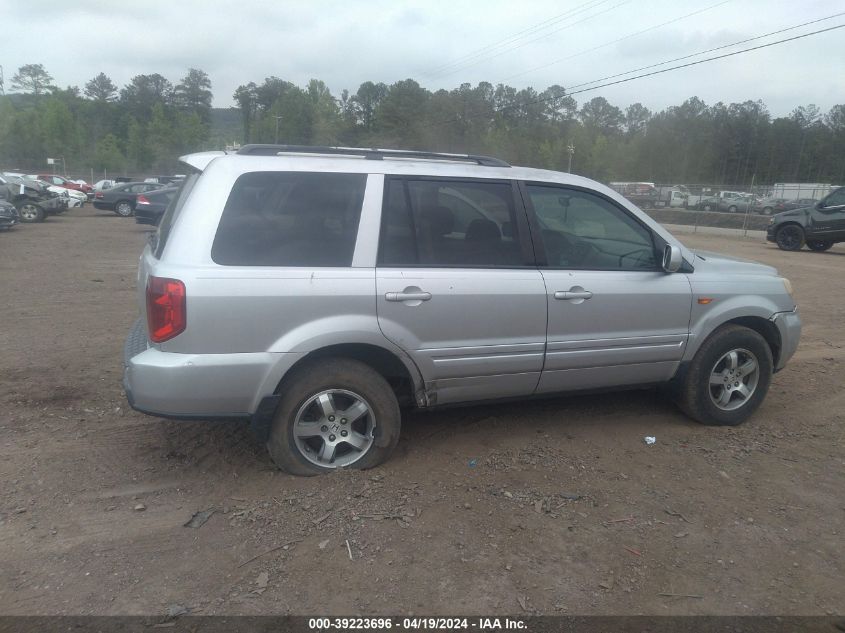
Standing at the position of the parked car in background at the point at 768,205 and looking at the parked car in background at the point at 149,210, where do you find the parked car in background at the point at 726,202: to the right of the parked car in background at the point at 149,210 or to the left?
right

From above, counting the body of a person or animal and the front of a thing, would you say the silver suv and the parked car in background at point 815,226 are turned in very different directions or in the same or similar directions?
very different directions

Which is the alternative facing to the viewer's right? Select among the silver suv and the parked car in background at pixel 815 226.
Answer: the silver suv

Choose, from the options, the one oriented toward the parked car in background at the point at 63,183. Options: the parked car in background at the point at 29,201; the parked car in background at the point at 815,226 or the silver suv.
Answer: the parked car in background at the point at 815,226

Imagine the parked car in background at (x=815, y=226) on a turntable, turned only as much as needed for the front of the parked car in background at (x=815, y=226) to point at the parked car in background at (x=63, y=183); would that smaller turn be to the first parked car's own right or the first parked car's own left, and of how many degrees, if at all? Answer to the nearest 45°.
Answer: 0° — it already faces it

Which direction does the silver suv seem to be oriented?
to the viewer's right

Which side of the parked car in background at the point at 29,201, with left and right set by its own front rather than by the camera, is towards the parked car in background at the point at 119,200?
front

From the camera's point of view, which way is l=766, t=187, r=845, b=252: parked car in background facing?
to the viewer's left

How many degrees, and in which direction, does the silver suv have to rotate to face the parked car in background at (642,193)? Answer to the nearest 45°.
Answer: approximately 90° to its left

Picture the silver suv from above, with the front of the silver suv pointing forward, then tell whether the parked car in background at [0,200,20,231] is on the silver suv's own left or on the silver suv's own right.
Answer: on the silver suv's own left
